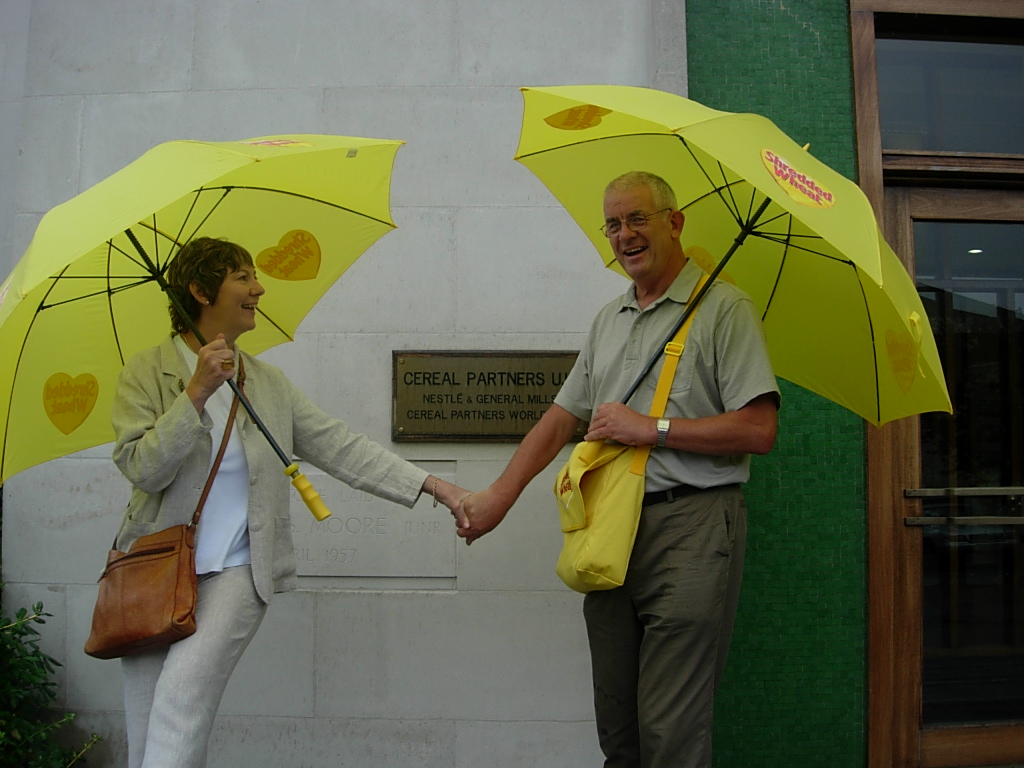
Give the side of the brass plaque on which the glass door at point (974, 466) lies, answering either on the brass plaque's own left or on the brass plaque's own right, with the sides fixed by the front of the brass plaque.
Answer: on the brass plaque's own left

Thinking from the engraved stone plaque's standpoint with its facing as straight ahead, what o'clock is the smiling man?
The smiling man is roughly at 11 o'clock from the engraved stone plaque.

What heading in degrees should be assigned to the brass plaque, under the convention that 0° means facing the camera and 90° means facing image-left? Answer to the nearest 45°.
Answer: approximately 0°

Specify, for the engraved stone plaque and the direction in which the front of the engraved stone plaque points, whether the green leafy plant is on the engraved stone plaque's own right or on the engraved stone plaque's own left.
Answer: on the engraved stone plaque's own right

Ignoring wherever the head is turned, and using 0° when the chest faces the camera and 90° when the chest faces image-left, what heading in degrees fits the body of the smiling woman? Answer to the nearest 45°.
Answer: approximately 315°

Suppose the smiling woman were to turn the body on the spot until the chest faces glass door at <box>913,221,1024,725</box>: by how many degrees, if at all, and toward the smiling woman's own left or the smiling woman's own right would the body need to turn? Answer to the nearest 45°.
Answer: approximately 45° to the smiling woman's own left

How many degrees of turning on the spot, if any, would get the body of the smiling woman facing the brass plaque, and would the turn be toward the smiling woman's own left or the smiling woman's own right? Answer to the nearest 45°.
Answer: approximately 90° to the smiling woman's own left

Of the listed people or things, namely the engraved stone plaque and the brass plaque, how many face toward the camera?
2

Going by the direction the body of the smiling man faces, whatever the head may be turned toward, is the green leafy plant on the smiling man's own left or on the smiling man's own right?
on the smiling man's own right

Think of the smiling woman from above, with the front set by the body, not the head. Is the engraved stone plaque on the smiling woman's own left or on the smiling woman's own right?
on the smiling woman's own left

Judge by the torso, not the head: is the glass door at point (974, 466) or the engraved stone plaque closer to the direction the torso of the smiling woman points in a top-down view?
the glass door
